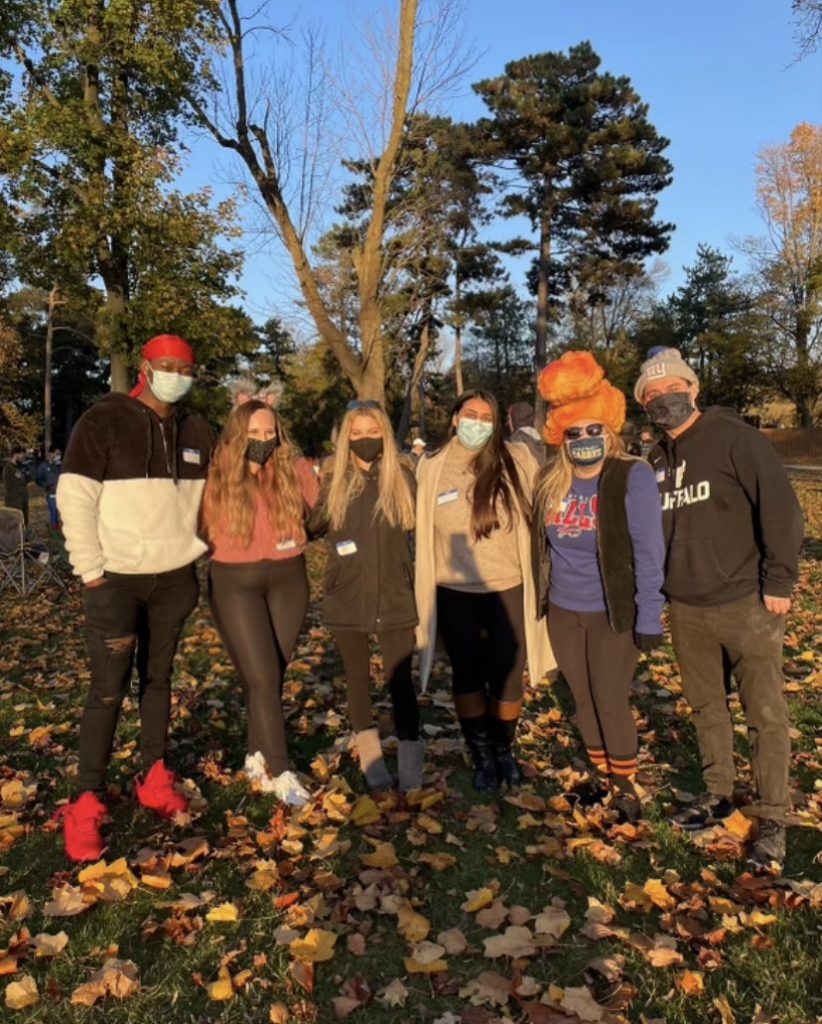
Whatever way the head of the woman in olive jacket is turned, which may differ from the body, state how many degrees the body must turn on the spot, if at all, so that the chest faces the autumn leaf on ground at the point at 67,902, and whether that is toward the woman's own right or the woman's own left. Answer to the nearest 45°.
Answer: approximately 45° to the woman's own right

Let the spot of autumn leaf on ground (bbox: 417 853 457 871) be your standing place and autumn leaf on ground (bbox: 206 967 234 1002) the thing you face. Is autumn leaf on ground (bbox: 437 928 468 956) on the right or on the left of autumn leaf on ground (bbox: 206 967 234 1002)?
left

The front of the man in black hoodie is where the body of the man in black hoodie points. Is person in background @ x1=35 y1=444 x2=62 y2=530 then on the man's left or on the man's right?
on the man's right

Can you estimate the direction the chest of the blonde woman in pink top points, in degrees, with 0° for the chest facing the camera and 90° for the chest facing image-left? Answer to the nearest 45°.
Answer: approximately 0°

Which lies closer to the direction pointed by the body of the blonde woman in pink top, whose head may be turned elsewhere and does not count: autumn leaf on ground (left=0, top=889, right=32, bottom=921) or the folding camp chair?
the autumn leaf on ground

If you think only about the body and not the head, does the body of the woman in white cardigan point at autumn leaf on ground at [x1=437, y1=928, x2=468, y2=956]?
yes

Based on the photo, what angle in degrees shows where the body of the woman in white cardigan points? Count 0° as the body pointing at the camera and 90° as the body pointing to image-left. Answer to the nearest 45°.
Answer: approximately 0°

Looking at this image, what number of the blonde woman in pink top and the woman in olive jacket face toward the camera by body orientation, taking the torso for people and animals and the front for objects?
2
